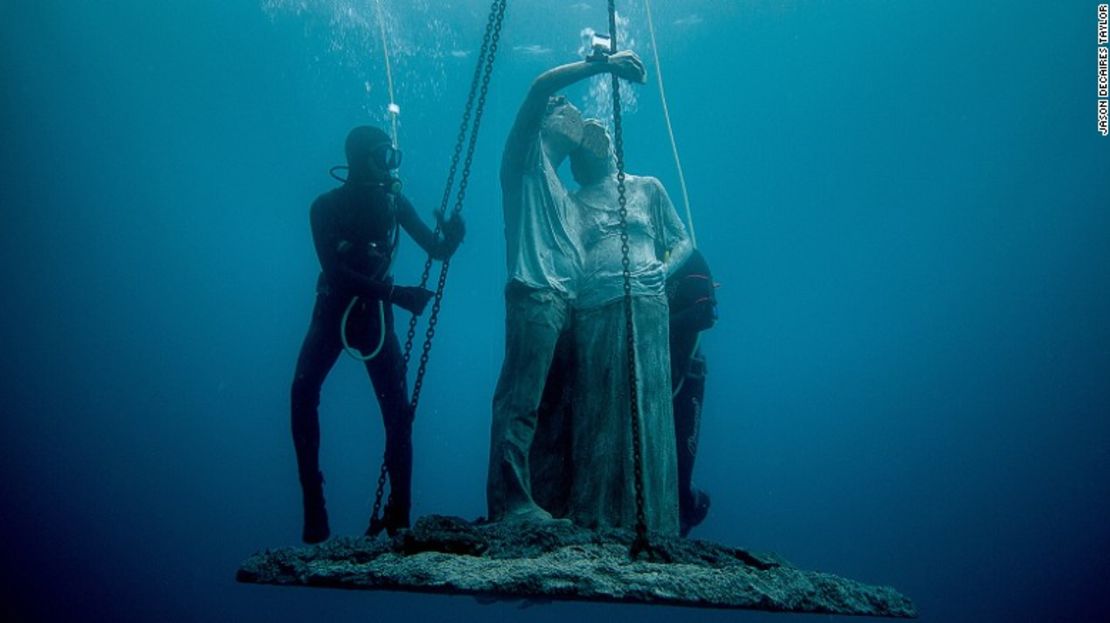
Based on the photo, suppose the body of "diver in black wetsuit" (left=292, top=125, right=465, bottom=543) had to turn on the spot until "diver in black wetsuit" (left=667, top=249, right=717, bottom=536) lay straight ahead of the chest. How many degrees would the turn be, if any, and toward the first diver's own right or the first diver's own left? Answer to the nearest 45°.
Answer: approximately 45° to the first diver's own left

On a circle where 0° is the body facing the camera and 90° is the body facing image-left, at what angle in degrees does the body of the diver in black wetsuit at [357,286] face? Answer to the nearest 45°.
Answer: approximately 315°
